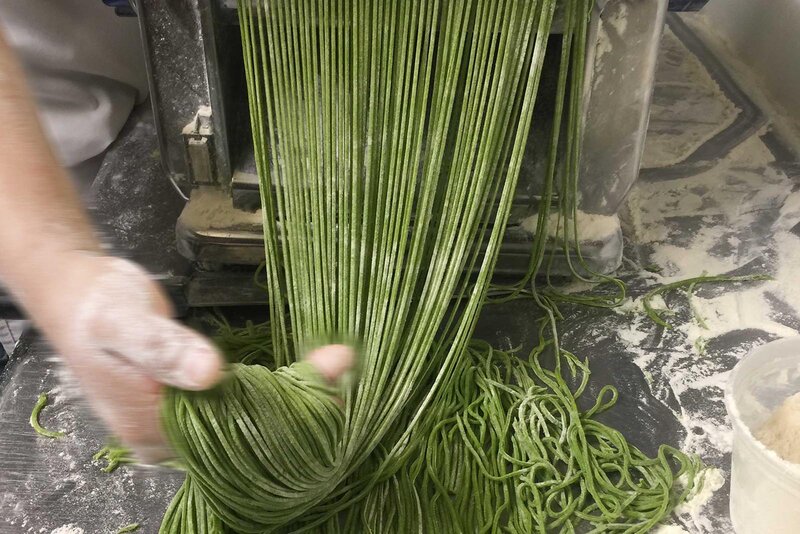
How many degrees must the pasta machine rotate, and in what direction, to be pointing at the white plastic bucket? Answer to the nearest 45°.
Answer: approximately 45° to its left

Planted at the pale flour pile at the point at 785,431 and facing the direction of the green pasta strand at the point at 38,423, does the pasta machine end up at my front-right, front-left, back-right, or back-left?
front-right

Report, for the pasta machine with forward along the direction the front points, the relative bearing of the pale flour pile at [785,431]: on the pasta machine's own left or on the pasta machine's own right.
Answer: on the pasta machine's own left

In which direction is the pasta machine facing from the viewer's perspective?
toward the camera
